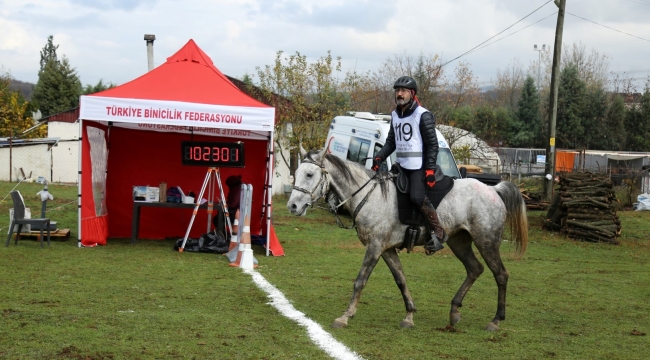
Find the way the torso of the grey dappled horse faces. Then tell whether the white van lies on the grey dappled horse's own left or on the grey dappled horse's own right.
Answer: on the grey dappled horse's own right

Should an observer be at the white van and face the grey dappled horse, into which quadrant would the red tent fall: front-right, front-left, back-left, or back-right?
front-right

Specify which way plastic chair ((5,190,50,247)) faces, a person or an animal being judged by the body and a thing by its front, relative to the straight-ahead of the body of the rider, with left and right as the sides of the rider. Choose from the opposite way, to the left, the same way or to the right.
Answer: the opposite way

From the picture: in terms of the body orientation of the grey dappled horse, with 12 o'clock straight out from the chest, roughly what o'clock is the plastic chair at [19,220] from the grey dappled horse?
The plastic chair is roughly at 1 o'clock from the grey dappled horse.

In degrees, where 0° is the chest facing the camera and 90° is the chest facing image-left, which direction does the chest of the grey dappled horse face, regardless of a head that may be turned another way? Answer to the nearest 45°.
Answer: approximately 90°

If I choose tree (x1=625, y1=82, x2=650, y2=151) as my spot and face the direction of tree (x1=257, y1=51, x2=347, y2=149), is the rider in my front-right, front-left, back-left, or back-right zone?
front-left

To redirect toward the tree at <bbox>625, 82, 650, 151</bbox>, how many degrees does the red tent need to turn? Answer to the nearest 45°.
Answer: approximately 135° to its left

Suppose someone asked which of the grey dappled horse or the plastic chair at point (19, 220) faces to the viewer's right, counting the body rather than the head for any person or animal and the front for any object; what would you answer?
the plastic chair

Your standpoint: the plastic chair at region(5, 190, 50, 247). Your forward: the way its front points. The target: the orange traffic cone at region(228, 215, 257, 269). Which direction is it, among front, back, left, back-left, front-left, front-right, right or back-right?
front-right

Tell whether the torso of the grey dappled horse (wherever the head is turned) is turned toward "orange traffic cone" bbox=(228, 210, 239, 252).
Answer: no

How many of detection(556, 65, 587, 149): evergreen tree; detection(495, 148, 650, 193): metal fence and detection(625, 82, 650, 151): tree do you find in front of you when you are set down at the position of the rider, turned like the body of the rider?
0

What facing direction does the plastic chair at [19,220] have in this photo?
to the viewer's right

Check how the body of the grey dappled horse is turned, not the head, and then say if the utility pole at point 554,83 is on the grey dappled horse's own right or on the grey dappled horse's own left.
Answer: on the grey dappled horse's own right

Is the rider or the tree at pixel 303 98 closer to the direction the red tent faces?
the rider

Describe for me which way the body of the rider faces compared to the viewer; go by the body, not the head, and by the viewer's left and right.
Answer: facing the viewer and to the left of the viewer

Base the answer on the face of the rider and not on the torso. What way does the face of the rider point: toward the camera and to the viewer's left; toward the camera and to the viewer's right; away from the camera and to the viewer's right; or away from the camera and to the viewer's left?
toward the camera and to the viewer's left

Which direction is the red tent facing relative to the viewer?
toward the camera

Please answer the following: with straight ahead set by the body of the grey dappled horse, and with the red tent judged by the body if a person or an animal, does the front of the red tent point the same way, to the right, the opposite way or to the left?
to the left
